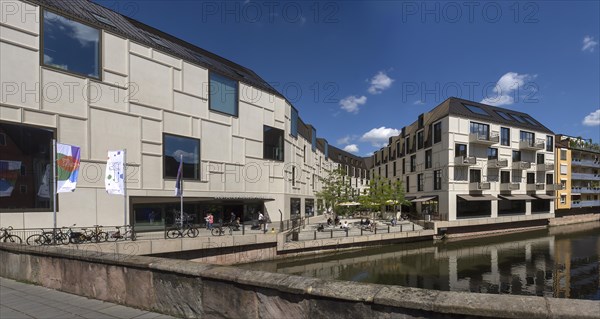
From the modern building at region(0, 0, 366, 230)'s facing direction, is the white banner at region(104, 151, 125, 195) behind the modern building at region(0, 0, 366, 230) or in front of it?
in front

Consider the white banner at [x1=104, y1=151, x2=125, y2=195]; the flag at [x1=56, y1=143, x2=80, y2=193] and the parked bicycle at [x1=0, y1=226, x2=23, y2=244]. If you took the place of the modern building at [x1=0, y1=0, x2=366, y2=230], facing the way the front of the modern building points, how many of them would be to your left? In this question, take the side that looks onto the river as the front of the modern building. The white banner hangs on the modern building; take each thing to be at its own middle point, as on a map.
0

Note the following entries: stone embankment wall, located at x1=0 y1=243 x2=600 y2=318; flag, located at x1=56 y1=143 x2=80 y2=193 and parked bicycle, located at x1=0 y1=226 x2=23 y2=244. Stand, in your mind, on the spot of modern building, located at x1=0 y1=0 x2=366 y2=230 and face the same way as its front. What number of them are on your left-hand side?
0

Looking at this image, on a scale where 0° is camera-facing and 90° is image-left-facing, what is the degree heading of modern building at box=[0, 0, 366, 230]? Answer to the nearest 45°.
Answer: approximately 315°

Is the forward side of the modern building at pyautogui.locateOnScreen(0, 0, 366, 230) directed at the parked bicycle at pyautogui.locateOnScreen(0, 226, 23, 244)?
no

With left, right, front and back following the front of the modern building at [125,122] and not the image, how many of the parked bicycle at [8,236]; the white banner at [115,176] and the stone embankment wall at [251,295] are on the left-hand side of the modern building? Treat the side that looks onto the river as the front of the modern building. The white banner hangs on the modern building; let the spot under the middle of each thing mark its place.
0

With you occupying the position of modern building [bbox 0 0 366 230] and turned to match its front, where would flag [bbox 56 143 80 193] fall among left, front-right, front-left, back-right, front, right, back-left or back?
front-right
